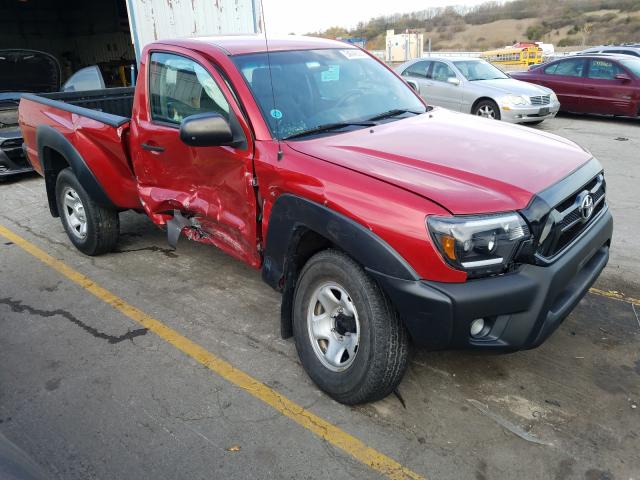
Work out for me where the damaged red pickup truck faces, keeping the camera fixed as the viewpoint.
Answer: facing the viewer and to the right of the viewer

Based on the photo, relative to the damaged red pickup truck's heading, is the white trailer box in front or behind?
behind

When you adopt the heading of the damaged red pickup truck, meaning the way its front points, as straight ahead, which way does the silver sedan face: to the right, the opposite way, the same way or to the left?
the same way

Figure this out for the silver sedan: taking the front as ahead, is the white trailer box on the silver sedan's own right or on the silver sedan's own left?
on the silver sedan's own right

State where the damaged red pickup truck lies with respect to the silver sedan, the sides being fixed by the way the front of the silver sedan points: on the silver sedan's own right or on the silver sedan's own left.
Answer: on the silver sedan's own right

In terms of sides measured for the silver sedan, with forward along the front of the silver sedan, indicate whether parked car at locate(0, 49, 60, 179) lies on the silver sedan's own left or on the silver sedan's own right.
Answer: on the silver sedan's own right

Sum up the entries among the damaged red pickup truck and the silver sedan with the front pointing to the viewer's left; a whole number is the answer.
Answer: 0

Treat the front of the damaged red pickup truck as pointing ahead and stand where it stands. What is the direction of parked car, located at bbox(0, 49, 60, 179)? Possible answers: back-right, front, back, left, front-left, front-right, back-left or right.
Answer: back

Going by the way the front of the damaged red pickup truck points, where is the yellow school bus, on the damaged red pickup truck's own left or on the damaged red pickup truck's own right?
on the damaged red pickup truck's own left

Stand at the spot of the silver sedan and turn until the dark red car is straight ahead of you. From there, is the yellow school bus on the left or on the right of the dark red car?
left

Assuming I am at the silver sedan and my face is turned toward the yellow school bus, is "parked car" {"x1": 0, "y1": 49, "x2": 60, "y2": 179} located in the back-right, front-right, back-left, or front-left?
back-left

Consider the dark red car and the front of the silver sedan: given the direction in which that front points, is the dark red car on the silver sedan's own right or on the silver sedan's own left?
on the silver sedan's own left
